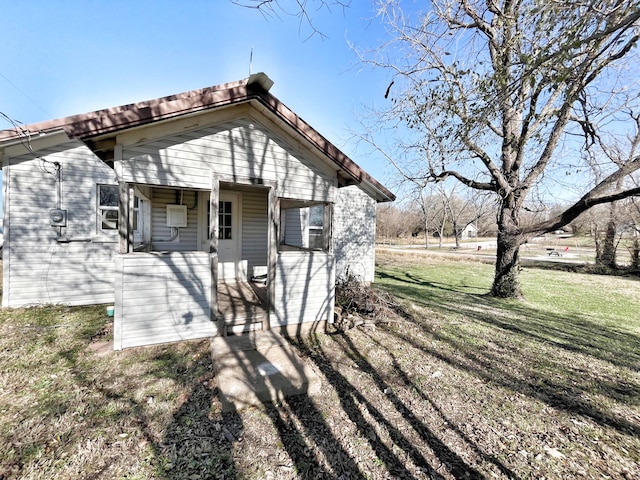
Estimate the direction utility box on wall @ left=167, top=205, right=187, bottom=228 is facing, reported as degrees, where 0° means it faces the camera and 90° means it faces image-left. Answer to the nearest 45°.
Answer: approximately 0°

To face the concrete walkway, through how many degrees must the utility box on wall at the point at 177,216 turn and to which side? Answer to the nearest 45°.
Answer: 0° — it already faces it
